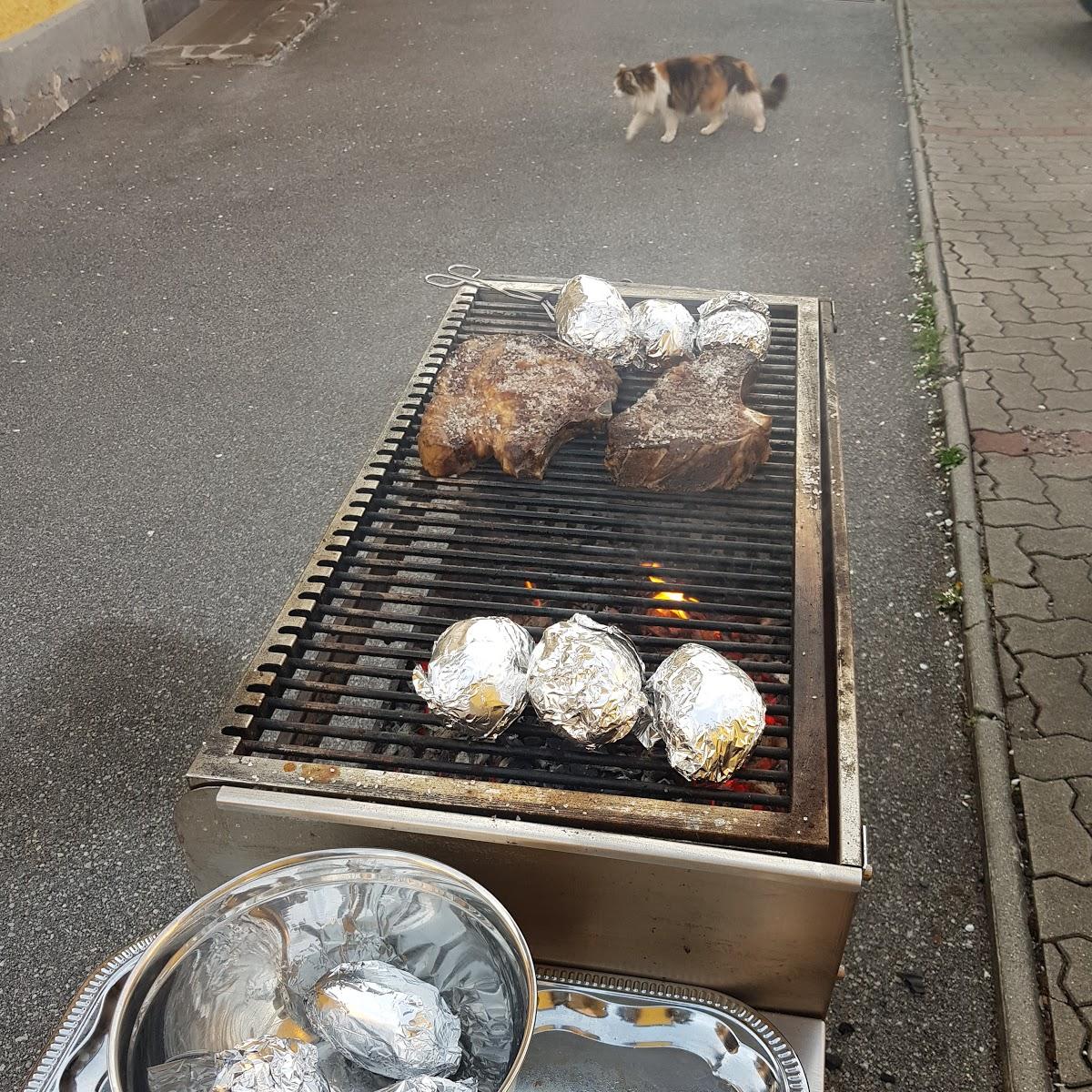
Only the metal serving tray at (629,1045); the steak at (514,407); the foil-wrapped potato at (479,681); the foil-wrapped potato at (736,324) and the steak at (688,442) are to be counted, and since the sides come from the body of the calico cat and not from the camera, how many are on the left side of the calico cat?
5

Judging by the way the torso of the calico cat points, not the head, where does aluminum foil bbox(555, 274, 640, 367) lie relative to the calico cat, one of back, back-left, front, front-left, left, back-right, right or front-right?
left

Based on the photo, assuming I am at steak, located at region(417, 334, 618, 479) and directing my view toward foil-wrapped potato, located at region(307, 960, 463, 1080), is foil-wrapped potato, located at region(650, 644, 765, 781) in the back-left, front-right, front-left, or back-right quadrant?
front-left

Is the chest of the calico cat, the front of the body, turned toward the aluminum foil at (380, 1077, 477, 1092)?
no

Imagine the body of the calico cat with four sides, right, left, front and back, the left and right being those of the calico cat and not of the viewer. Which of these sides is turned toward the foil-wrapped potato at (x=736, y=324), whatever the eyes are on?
left

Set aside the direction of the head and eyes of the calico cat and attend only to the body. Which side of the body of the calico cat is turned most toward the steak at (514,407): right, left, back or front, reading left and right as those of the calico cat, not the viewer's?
left

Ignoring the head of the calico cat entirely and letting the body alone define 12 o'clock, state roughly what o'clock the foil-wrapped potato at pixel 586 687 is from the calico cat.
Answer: The foil-wrapped potato is roughly at 9 o'clock from the calico cat.

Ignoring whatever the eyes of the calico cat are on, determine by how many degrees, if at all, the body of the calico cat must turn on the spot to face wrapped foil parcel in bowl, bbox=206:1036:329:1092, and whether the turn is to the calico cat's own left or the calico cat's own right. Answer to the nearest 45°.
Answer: approximately 90° to the calico cat's own left

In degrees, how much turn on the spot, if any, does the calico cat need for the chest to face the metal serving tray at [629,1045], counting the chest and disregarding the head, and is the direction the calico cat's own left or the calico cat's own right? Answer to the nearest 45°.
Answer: approximately 90° to the calico cat's own left

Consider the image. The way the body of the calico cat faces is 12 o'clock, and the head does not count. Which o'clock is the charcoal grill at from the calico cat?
The charcoal grill is roughly at 9 o'clock from the calico cat.

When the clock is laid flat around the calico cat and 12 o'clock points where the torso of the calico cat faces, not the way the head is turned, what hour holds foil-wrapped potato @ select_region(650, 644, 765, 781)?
The foil-wrapped potato is roughly at 9 o'clock from the calico cat.

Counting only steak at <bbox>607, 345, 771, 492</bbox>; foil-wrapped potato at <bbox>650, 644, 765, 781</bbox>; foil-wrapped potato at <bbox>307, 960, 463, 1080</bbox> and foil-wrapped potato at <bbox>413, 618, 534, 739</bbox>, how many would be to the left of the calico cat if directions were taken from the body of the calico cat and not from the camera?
4

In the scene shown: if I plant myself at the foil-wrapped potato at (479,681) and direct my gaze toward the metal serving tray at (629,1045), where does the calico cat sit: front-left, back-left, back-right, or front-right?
back-left

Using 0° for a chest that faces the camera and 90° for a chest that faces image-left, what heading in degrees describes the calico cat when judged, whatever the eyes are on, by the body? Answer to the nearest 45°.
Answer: approximately 90°

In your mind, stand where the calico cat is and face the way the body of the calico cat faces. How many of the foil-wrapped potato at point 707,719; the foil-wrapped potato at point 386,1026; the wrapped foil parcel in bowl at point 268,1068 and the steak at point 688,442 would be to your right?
0
